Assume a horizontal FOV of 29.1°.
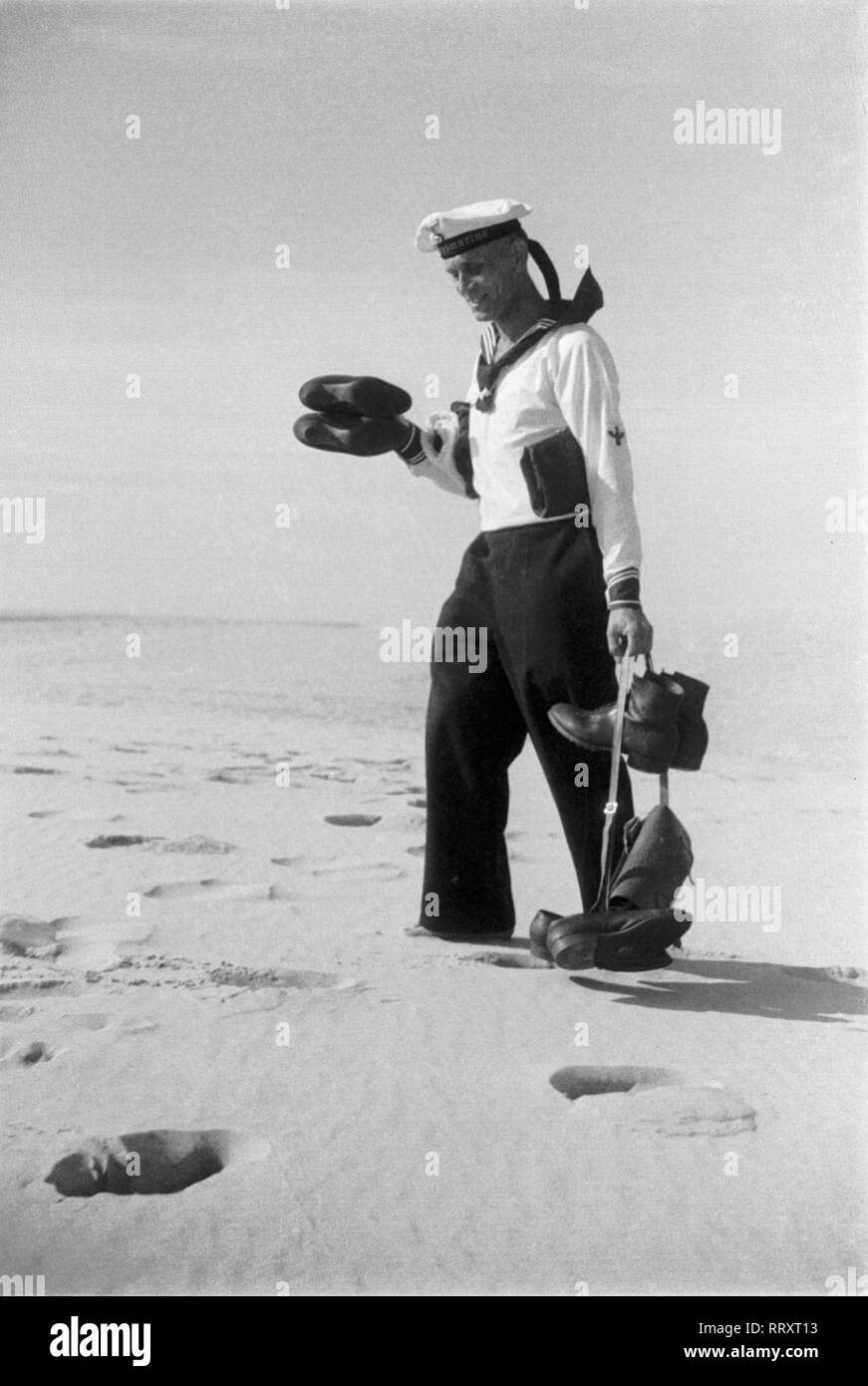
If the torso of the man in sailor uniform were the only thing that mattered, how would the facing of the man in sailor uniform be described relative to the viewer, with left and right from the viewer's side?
facing the viewer and to the left of the viewer

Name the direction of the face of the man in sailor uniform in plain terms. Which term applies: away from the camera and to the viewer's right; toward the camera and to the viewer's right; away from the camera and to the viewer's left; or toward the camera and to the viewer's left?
toward the camera and to the viewer's left
